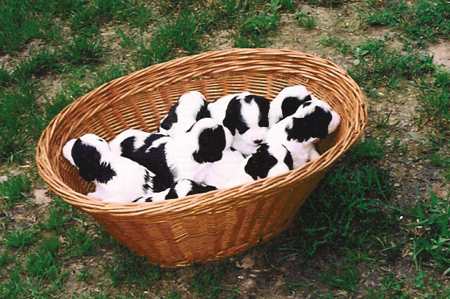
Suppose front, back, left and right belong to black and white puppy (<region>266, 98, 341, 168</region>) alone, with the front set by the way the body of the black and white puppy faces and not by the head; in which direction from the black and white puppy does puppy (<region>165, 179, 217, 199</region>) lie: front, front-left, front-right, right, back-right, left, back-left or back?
back-right

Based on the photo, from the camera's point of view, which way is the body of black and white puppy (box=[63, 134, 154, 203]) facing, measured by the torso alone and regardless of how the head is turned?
to the viewer's left

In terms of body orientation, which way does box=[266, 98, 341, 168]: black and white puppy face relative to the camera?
to the viewer's right

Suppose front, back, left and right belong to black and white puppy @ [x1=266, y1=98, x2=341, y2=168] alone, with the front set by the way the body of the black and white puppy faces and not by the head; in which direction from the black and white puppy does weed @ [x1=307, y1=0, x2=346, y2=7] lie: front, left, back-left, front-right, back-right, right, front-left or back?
left

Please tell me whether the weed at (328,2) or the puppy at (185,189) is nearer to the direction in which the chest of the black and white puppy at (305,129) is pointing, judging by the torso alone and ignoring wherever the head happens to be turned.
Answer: the weed
